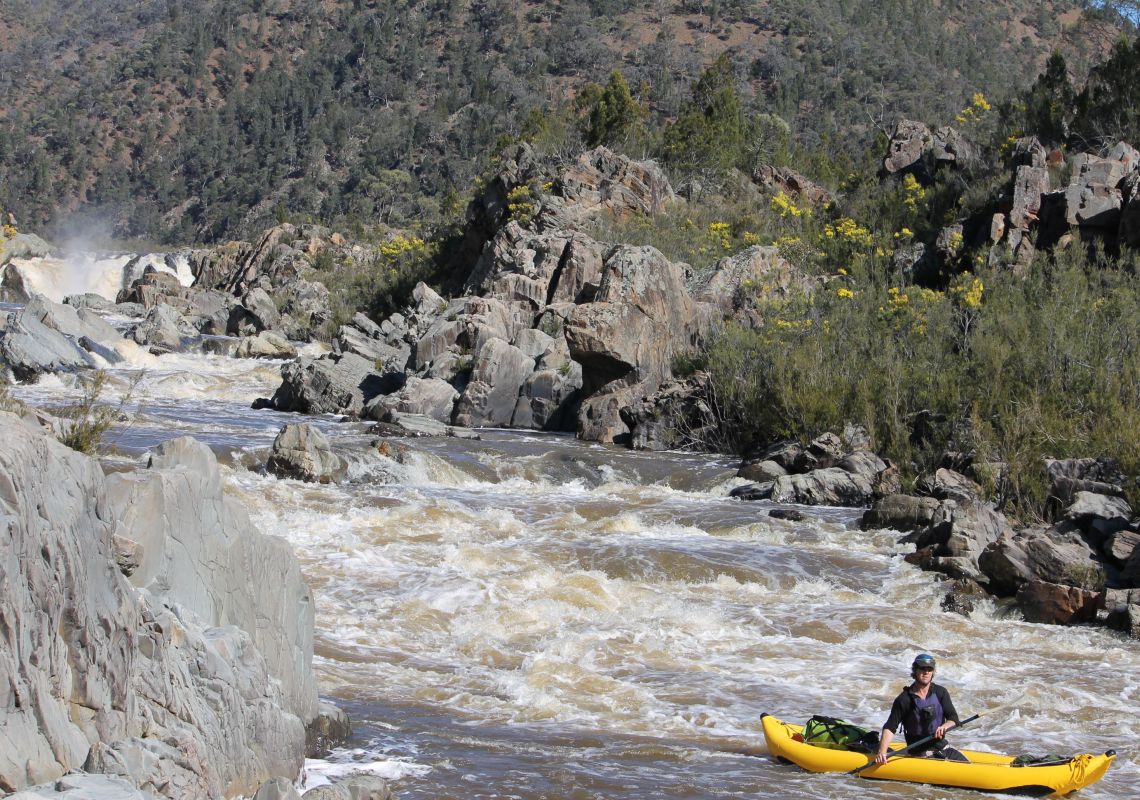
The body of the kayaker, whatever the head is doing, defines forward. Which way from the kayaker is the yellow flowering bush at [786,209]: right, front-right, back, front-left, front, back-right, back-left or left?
back-left

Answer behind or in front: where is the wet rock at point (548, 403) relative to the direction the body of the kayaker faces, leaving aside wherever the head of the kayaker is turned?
behind

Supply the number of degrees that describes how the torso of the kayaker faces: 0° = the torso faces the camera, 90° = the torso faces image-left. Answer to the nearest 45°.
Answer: approximately 315°

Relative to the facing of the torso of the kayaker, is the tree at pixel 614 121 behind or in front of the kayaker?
behind

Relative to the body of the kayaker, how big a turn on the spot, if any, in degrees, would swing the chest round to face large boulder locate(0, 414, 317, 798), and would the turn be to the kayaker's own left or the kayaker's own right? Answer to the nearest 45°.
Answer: approximately 90° to the kayaker's own right

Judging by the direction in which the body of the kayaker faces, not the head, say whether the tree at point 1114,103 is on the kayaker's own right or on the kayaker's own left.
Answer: on the kayaker's own left

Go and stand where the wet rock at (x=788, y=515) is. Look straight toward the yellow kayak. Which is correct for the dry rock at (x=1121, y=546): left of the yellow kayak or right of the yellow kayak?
left

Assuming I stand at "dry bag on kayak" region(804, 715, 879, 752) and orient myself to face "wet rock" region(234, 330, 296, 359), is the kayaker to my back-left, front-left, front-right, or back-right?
back-right

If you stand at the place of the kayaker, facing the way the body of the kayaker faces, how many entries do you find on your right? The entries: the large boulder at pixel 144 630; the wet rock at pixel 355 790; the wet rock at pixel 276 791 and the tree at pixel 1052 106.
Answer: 3

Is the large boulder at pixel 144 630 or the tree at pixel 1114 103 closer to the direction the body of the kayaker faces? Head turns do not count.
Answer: the large boulder

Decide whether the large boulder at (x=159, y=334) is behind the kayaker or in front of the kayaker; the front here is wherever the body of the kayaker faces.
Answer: behind

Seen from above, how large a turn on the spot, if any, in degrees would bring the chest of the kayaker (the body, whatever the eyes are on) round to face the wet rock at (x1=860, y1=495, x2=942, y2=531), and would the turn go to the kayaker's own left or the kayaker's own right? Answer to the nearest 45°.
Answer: approximately 135° to the kayaker's own left

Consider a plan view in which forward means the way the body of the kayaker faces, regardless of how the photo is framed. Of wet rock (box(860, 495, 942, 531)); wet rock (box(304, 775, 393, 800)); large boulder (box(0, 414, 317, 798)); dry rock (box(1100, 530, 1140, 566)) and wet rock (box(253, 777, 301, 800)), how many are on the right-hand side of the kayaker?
3

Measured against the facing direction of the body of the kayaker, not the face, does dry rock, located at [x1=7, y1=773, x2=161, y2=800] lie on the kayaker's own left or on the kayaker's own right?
on the kayaker's own right

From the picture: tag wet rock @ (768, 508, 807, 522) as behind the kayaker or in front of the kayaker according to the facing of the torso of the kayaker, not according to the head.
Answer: behind
